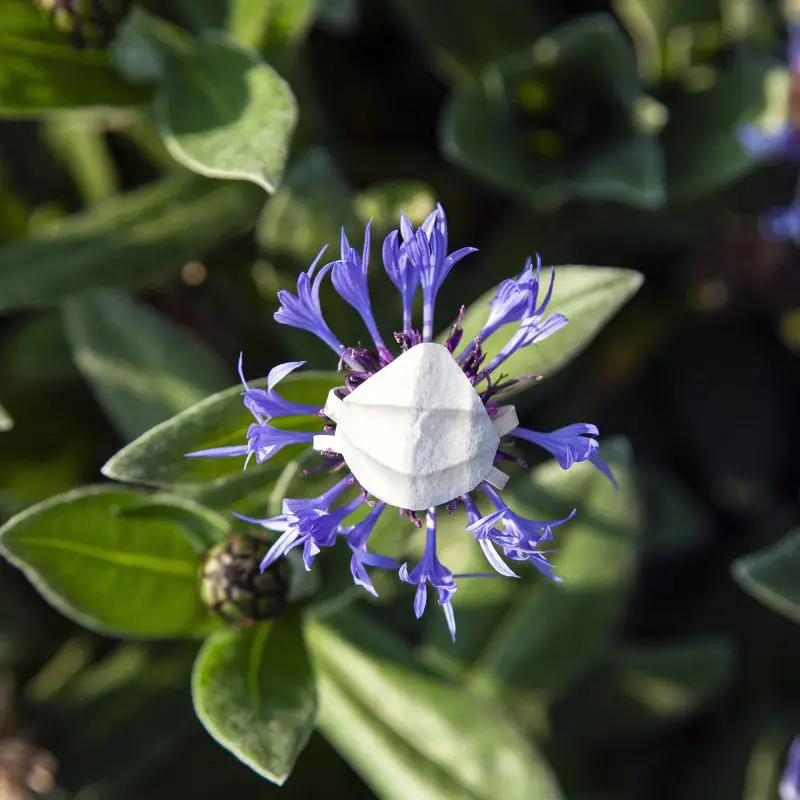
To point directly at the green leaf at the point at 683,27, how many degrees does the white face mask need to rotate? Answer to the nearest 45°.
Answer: approximately 135° to its left

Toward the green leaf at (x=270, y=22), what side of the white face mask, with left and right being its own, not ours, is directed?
back

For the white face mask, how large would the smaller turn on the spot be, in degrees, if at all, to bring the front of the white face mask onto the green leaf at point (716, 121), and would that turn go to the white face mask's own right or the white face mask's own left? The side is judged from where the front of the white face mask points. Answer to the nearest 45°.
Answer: approximately 135° to the white face mask's own left

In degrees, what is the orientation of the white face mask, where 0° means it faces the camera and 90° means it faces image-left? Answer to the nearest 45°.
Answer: approximately 0°
